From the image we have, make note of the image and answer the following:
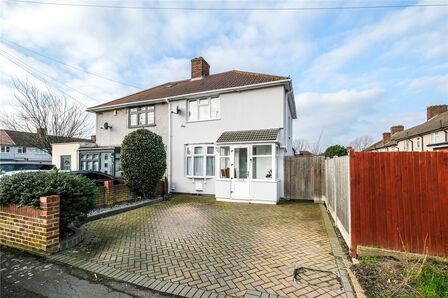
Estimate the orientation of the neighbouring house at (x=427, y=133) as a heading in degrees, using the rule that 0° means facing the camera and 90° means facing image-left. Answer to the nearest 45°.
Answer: approximately 45°

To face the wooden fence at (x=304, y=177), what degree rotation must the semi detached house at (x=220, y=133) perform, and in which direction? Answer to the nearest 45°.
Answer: approximately 90° to its left

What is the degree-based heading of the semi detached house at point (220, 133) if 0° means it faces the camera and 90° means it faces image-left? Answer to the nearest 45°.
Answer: approximately 45°

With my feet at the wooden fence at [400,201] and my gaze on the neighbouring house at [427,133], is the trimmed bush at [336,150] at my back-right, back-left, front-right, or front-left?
front-left

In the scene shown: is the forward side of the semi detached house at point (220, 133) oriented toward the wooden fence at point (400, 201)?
no

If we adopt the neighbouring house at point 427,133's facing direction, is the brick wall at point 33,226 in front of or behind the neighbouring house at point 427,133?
in front

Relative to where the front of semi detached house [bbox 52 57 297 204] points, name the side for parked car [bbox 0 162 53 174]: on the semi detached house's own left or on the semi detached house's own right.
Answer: on the semi detached house's own right

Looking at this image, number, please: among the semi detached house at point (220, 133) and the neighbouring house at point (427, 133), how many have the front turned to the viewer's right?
0

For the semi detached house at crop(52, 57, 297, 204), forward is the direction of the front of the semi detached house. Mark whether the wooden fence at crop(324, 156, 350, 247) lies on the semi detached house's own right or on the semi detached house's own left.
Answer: on the semi detached house's own left

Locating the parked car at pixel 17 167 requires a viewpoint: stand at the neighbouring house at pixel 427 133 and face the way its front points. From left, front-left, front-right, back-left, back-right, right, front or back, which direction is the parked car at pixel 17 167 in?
front

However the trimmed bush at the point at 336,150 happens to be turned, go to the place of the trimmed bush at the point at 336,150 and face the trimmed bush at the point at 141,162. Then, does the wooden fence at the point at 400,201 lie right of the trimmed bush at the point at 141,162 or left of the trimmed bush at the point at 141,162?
left

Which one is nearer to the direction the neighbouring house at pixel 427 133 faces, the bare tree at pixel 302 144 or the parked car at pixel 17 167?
the parked car

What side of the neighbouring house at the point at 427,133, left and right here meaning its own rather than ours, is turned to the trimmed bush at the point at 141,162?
front
